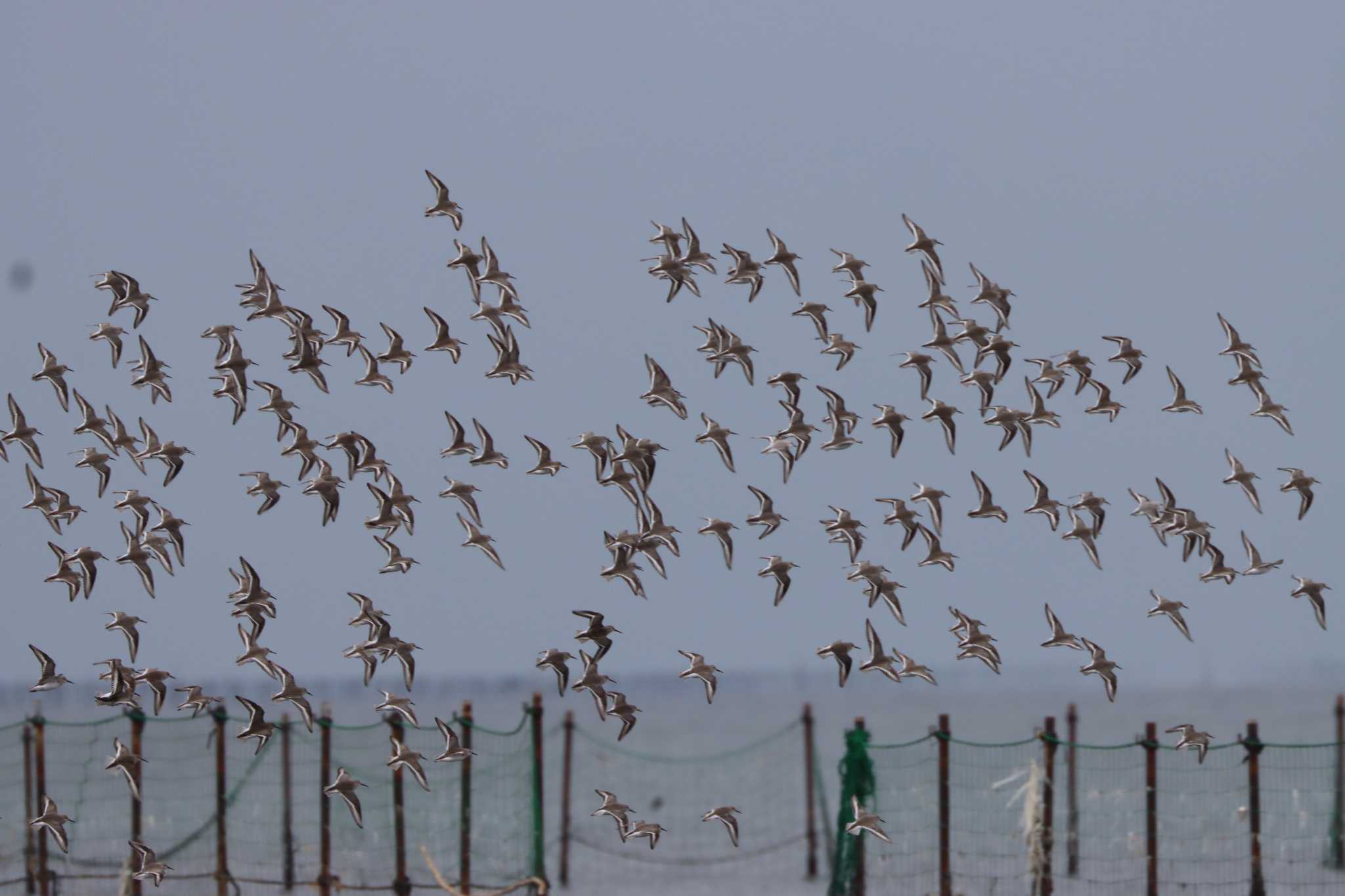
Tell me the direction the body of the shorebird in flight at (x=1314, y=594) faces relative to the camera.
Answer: to the viewer's right

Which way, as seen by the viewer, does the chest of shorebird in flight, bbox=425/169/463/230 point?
to the viewer's right

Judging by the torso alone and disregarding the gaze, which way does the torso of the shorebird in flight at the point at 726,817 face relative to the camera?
to the viewer's right

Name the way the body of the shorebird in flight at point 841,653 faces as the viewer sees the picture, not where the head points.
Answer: to the viewer's right

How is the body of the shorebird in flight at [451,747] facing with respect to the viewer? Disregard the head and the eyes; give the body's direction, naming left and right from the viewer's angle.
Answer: facing to the right of the viewer

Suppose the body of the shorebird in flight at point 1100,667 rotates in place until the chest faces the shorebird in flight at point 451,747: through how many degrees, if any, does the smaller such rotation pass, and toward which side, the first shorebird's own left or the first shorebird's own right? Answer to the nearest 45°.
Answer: approximately 180°

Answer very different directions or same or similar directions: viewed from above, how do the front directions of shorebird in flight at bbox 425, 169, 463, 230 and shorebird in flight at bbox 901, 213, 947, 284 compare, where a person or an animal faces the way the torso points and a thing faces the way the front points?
same or similar directions

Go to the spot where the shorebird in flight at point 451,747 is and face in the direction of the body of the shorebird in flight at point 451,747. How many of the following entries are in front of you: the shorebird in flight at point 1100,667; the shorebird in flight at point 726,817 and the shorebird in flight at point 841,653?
3

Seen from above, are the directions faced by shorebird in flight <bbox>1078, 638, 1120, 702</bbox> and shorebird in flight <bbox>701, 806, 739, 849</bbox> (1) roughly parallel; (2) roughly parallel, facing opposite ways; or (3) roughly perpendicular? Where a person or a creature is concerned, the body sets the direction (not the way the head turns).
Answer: roughly parallel
